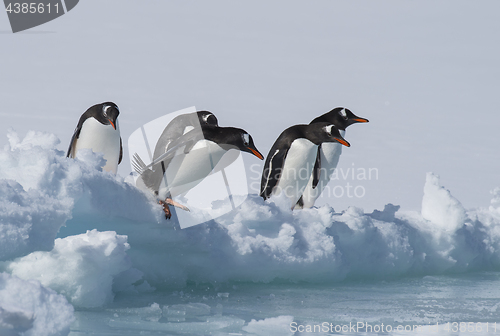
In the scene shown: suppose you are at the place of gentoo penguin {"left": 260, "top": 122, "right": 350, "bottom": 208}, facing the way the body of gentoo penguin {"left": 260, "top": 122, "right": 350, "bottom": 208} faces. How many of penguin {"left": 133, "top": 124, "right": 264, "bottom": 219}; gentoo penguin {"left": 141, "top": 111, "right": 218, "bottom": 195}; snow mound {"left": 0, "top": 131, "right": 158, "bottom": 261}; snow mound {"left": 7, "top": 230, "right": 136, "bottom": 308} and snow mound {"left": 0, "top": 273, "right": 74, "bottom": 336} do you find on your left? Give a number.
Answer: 0

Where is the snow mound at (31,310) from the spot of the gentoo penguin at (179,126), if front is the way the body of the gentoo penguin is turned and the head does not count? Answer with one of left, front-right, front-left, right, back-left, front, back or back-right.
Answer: right

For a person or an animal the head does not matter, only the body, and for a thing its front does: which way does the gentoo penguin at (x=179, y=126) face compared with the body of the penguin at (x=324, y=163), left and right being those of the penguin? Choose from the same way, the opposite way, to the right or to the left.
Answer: the same way

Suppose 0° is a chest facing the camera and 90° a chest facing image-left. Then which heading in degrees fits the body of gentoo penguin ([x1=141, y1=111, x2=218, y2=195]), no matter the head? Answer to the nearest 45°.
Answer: approximately 270°

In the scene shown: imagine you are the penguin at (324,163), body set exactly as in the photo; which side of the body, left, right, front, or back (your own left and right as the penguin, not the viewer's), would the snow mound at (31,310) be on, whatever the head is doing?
right

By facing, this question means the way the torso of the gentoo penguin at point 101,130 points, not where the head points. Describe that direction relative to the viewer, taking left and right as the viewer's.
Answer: facing the viewer and to the right of the viewer

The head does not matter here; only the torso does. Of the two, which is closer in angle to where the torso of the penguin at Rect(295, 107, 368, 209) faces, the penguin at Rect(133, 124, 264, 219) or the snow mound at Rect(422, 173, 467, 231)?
the snow mound

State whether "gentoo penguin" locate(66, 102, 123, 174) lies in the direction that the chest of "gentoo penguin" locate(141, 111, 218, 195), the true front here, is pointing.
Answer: no

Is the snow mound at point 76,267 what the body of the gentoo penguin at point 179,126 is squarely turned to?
no

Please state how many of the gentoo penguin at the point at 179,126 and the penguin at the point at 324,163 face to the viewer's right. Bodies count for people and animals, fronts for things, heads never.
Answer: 2

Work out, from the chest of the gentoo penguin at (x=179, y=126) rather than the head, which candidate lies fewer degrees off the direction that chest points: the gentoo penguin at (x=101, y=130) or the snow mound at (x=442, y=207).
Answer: the snow mound

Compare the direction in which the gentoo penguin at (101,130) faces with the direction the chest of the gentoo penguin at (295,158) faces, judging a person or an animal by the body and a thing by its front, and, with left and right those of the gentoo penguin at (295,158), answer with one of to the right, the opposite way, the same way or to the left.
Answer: the same way

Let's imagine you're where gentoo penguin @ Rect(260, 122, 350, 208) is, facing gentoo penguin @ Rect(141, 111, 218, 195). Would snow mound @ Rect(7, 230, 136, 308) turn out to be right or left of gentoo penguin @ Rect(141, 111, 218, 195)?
left

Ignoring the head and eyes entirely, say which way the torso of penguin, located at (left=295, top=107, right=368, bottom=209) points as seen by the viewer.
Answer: to the viewer's right
